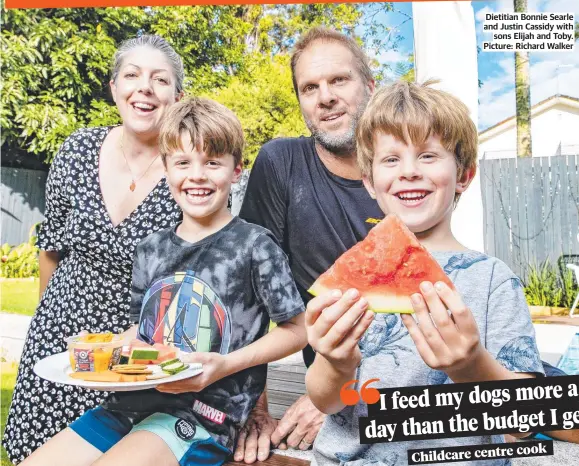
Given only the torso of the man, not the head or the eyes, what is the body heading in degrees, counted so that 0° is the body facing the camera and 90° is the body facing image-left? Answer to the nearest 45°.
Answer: approximately 0°

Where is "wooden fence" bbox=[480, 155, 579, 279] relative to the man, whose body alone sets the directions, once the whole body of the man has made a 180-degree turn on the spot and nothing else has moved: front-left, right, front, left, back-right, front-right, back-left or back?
right

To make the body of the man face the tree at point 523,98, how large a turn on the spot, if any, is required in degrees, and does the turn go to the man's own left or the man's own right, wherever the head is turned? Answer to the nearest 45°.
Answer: approximately 90° to the man's own left

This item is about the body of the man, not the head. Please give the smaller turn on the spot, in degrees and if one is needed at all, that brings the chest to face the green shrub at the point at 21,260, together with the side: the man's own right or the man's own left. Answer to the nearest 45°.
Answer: approximately 90° to the man's own right
